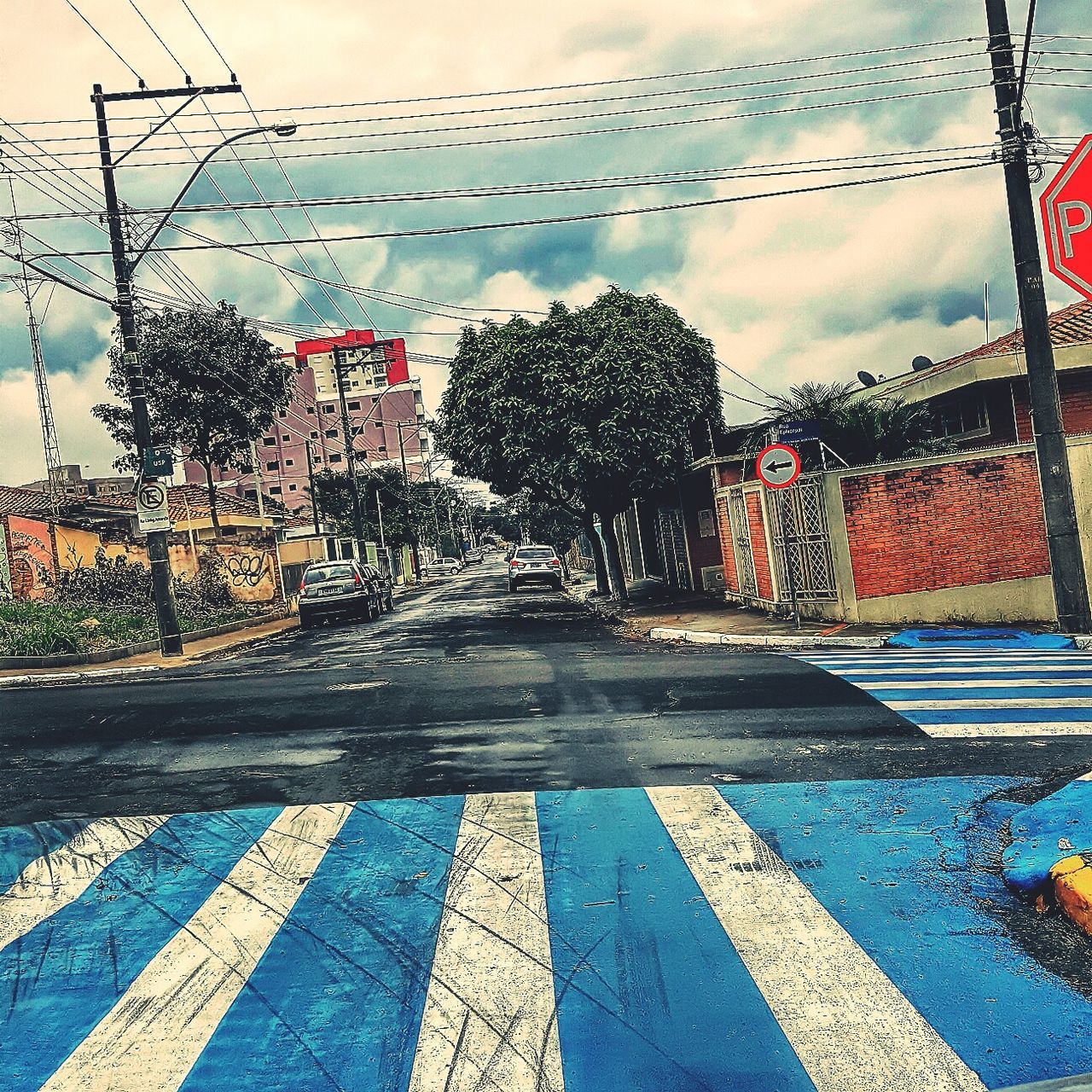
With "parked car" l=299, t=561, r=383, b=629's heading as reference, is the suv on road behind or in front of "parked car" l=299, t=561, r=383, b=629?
in front

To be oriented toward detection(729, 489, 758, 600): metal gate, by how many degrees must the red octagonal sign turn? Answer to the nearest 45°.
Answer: approximately 135° to its right

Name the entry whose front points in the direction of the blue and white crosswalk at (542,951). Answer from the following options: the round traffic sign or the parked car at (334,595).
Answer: the round traffic sign

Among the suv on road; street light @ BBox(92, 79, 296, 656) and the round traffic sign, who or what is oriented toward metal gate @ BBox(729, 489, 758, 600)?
the street light

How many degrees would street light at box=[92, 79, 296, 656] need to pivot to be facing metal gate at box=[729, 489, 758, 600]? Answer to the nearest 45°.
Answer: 0° — it already faces it

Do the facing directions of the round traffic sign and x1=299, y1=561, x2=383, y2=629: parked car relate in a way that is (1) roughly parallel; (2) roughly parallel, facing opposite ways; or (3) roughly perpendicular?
roughly parallel, facing opposite ways

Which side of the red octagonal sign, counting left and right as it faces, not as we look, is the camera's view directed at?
front

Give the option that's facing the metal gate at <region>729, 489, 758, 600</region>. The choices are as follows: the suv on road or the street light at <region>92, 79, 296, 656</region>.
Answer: the street light

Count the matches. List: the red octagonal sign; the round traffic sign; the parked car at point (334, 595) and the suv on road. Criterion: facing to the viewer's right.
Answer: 0

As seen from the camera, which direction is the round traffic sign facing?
toward the camera

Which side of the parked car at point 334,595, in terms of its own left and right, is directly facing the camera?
back

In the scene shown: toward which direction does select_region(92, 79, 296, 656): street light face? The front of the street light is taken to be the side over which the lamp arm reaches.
to the viewer's right
